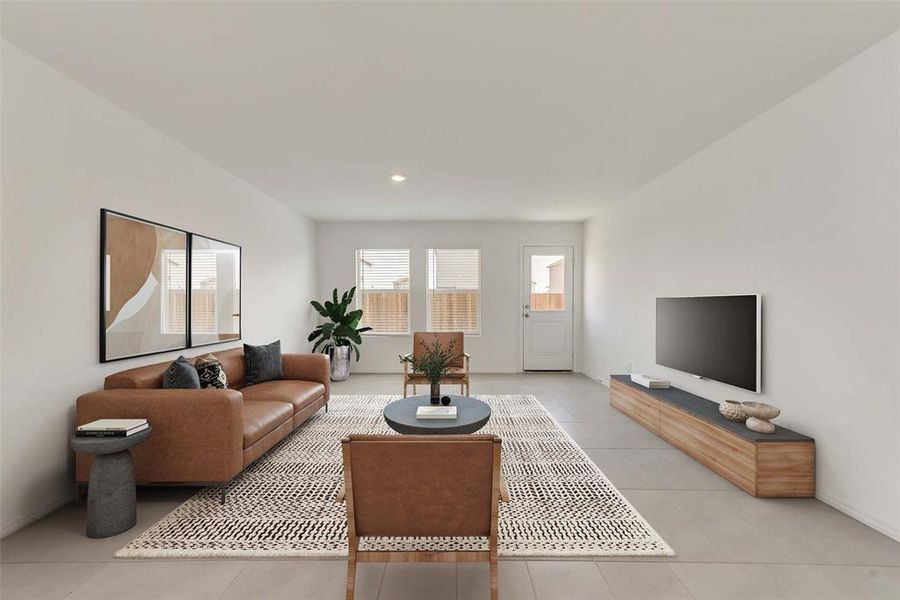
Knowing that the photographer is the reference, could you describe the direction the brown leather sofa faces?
facing the viewer and to the right of the viewer

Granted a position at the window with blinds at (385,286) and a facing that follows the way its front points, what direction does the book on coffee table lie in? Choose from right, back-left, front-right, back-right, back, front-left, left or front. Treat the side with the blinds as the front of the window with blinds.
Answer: front

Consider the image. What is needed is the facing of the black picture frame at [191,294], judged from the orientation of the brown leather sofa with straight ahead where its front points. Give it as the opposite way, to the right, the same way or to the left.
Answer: the same way

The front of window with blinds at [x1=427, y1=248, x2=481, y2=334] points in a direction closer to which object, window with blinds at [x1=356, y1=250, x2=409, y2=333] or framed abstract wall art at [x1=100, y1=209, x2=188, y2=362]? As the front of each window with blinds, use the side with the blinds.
the framed abstract wall art

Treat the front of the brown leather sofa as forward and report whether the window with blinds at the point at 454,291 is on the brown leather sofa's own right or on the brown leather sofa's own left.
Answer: on the brown leather sofa's own left

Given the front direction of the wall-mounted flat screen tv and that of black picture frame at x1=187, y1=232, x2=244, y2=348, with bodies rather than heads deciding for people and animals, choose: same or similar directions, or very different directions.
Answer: very different directions

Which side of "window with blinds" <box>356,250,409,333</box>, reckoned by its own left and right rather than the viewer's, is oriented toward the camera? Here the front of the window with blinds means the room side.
front

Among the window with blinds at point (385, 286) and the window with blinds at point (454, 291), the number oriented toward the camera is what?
2

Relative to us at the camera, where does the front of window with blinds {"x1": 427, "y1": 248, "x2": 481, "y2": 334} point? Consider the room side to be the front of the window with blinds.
facing the viewer

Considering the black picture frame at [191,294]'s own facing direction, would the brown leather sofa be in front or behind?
in front

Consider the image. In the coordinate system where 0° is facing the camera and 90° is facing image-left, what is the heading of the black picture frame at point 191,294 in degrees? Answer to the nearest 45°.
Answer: approximately 315°

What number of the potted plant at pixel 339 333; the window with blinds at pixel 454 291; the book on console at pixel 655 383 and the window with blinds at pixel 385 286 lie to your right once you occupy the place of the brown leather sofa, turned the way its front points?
0

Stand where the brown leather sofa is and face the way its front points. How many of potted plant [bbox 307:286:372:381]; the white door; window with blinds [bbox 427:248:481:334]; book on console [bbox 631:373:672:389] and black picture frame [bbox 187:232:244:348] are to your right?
0

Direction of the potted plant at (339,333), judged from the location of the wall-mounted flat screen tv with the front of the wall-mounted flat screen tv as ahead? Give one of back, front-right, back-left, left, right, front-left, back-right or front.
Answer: front-right

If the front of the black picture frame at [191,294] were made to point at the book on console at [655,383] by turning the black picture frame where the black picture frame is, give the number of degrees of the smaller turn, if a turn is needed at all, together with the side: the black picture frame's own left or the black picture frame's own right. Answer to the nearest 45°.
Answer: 0° — it already faces it

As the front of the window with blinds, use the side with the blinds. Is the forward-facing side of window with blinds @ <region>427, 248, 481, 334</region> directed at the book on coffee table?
yes

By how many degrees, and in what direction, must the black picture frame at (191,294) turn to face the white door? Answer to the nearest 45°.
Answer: approximately 45° to its left

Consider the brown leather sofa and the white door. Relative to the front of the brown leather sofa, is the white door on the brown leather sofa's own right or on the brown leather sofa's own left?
on the brown leather sofa's own left
